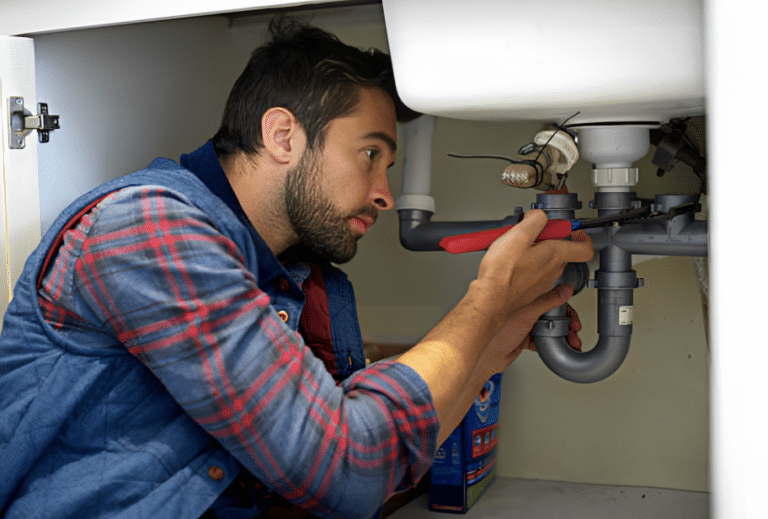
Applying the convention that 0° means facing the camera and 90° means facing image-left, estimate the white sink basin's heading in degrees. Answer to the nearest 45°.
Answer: approximately 0°

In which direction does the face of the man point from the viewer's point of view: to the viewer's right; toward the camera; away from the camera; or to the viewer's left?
to the viewer's right

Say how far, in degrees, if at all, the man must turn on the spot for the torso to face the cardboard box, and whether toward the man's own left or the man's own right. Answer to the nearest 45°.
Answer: approximately 45° to the man's own left

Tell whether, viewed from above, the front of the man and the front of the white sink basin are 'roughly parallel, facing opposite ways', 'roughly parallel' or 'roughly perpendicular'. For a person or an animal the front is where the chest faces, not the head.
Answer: roughly perpendicular

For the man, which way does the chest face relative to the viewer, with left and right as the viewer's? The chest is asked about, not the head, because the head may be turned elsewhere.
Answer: facing to the right of the viewer

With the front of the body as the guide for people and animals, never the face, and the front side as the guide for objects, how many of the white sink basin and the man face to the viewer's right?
1
